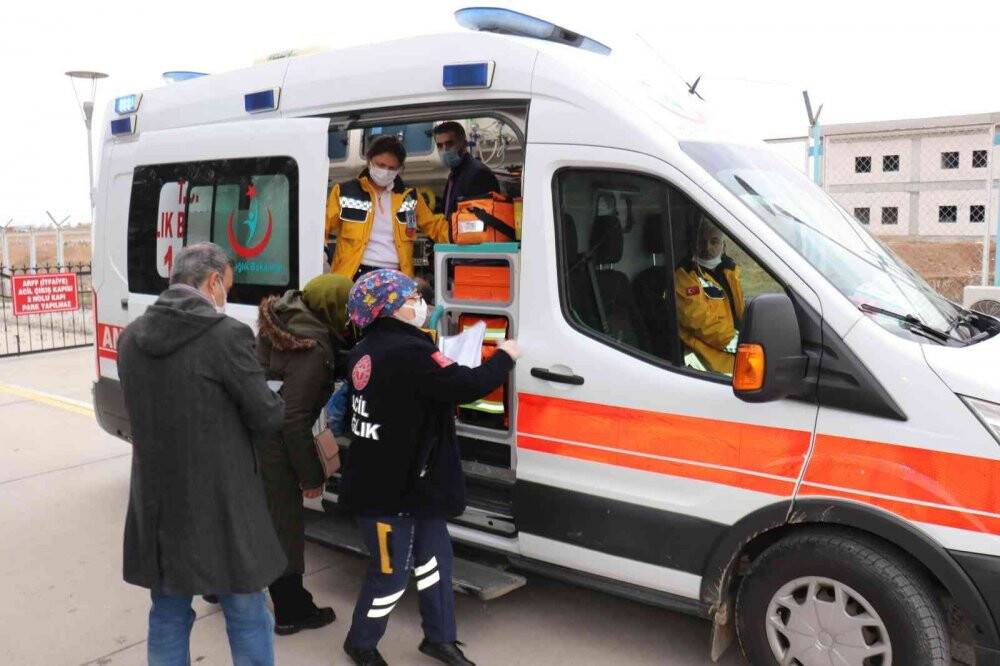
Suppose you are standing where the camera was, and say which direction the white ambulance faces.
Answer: facing the viewer and to the right of the viewer

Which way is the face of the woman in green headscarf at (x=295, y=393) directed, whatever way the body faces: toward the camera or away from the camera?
away from the camera

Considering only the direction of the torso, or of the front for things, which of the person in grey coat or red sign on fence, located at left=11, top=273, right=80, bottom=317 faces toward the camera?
the red sign on fence

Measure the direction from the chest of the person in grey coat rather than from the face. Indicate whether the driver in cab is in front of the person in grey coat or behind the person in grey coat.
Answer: in front

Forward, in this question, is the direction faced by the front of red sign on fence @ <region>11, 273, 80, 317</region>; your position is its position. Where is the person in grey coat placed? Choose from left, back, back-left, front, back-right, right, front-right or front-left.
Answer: front

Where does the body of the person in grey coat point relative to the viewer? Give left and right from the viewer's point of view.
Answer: facing away from the viewer and to the right of the viewer

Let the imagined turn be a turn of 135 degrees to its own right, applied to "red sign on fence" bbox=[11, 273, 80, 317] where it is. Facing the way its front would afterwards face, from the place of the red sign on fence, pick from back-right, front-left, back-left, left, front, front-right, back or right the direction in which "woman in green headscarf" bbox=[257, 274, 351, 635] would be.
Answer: back-left

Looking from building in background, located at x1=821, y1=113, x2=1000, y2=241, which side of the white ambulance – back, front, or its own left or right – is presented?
left

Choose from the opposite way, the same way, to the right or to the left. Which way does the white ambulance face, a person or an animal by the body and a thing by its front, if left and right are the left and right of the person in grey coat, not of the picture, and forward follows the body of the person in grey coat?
to the right

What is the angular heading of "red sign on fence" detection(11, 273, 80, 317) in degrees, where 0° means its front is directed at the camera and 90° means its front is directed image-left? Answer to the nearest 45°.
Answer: approximately 0°

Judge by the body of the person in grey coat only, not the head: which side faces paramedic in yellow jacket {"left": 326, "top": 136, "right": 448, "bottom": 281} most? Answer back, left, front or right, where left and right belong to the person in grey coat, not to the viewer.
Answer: front

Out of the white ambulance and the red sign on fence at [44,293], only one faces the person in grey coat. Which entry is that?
the red sign on fence

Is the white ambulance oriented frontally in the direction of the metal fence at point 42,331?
no

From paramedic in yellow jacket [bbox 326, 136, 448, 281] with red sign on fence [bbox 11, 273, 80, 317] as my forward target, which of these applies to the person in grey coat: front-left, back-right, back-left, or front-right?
back-left

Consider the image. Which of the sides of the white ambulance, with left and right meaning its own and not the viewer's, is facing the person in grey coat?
right
